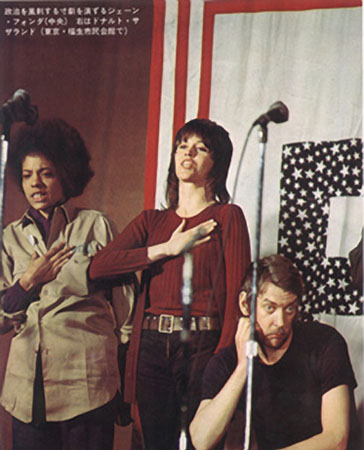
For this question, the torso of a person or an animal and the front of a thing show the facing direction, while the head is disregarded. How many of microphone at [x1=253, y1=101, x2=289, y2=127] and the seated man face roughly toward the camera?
1

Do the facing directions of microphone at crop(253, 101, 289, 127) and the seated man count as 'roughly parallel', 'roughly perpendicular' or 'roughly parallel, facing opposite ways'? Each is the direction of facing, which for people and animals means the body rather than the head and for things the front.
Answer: roughly perpendicular

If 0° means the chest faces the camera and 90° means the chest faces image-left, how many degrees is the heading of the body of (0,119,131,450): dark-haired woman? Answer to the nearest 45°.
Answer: approximately 45°

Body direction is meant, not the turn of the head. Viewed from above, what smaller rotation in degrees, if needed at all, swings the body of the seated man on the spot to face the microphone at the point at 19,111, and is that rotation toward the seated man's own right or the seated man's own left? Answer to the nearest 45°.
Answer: approximately 90° to the seated man's own right
